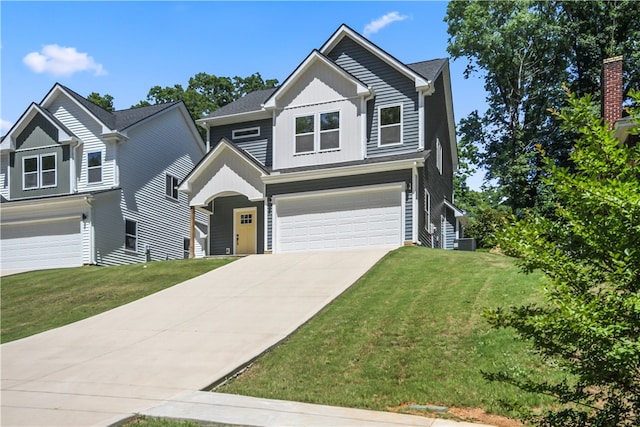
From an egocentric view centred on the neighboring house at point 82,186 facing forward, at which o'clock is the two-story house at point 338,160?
The two-story house is roughly at 9 o'clock from the neighboring house.

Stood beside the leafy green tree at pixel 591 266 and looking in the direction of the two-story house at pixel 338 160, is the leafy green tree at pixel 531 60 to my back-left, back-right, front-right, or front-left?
front-right

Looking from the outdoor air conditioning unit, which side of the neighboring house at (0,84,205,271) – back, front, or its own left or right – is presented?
left

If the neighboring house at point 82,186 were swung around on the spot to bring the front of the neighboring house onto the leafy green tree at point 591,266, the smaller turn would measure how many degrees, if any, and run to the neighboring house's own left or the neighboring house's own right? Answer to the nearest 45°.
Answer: approximately 45° to the neighboring house's own left

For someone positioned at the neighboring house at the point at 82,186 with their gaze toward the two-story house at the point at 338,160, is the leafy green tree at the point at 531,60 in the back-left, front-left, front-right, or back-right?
front-left

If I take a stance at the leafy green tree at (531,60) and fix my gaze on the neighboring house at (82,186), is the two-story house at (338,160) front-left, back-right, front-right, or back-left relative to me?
front-left

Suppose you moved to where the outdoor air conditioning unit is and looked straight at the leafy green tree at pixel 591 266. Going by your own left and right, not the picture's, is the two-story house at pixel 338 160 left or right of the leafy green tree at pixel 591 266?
right

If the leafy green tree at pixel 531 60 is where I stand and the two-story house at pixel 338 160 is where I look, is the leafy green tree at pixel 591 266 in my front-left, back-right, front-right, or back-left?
front-left

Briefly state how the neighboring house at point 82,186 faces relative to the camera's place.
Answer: facing the viewer and to the left of the viewer

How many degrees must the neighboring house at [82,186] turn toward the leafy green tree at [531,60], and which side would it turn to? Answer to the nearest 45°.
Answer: approximately 135° to its left

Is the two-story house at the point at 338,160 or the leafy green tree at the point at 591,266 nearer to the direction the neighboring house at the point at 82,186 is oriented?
the leafy green tree

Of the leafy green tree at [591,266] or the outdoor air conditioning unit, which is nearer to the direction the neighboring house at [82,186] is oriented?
the leafy green tree
